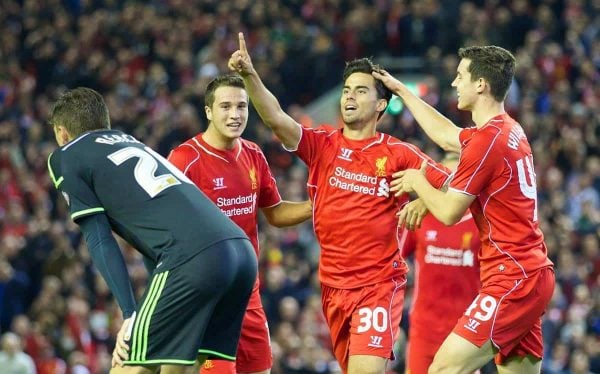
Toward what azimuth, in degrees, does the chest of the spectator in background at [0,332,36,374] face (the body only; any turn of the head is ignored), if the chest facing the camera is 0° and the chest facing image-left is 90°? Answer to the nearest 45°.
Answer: approximately 0°
